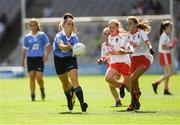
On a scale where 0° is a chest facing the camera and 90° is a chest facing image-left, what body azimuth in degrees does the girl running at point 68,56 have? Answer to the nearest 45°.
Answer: approximately 315°

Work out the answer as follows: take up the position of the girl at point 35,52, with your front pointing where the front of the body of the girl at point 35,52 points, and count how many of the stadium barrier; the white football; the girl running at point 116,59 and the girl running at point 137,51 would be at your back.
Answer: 1

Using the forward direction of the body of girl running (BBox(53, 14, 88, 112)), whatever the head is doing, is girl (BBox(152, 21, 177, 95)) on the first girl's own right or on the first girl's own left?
on the first girl's own left

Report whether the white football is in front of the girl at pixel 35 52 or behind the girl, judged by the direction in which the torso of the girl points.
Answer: in front

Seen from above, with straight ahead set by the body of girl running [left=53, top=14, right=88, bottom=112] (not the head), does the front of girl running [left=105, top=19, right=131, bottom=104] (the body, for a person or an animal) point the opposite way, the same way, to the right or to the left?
to the right

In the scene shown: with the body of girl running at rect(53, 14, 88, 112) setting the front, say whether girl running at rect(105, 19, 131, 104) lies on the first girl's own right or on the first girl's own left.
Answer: on the first girl's own left

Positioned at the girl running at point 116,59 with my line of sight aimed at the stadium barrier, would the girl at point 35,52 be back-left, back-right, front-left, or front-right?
front-left

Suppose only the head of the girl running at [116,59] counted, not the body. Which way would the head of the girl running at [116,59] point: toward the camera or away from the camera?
toward the camera

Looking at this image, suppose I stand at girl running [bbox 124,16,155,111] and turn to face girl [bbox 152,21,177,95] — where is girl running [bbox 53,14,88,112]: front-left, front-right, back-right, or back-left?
back-left
